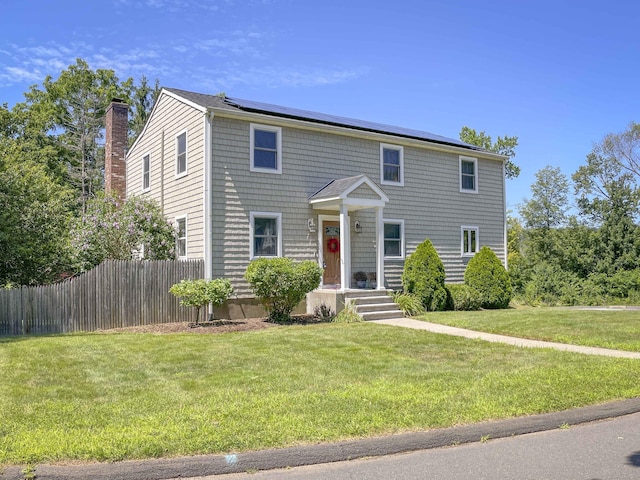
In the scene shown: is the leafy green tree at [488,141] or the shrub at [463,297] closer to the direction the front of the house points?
the shrub

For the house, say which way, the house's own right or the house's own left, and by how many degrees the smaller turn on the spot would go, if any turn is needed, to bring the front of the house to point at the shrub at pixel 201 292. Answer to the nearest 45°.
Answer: approximately 90° to the house's own right

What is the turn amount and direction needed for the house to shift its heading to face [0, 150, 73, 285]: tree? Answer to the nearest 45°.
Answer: approximately 135° to its right

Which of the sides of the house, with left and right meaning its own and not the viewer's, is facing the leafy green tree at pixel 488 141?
left

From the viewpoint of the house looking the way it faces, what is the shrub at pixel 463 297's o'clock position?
The shrub is roughly at 10 o'clock from the house.

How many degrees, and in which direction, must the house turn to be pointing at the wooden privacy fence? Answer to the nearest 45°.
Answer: approximately 90° to its right

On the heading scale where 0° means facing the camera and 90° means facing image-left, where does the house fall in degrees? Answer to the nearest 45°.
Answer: approximately 315°
